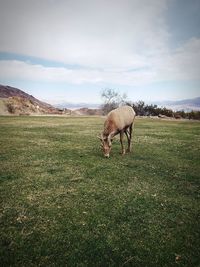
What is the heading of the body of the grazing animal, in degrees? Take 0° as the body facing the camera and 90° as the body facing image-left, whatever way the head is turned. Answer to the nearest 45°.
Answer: approximately 45°
